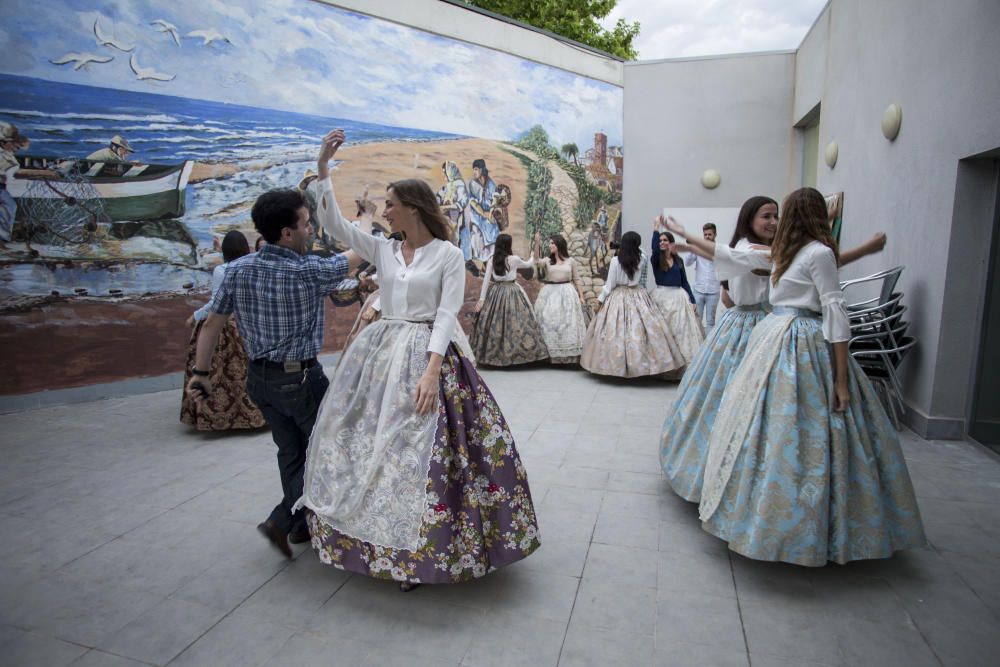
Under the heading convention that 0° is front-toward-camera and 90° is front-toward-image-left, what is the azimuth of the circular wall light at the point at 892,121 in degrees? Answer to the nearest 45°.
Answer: approximately 45°

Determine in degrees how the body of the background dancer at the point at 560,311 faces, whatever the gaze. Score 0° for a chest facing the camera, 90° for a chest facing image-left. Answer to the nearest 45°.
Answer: approximately 0°

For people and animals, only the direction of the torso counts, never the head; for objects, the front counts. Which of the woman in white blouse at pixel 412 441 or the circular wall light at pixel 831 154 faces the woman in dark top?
the circular wall light

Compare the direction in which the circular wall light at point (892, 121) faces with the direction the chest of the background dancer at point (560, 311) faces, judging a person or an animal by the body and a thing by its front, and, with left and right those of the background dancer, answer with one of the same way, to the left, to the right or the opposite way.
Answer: to the right

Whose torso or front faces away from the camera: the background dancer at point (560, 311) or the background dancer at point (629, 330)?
the background dancer at point (629, 330)

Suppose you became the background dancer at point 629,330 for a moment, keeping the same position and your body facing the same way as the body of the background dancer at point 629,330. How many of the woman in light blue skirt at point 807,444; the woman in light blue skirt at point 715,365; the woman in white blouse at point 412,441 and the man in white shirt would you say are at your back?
3

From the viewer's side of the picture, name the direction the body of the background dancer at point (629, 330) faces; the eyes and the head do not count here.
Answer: away from the camera

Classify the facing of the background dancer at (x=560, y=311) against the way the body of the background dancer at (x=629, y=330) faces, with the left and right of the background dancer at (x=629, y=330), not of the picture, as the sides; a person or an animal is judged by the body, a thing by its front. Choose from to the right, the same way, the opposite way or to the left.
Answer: the opposite way

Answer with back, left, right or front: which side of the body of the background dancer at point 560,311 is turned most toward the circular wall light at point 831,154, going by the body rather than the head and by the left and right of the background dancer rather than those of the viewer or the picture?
left

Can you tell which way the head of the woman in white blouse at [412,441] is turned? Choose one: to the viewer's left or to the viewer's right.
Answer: to the viewer's left

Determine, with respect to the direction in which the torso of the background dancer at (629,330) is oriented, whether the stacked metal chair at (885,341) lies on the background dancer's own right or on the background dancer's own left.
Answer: on the background dancer's own right

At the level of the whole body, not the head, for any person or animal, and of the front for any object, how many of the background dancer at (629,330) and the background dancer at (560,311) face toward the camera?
1

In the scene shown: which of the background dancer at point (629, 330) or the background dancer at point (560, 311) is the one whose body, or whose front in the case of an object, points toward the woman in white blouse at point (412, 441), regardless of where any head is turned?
the background dancer at point (560, 311)

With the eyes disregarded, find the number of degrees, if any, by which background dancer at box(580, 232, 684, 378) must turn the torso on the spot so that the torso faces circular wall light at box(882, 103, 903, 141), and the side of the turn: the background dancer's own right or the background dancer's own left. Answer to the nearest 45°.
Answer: approximately 90° to the background dancer's own right

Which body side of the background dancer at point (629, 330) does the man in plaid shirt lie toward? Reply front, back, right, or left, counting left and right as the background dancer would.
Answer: back

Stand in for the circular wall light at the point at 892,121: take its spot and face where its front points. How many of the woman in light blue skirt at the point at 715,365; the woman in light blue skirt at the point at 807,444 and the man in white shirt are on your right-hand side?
1

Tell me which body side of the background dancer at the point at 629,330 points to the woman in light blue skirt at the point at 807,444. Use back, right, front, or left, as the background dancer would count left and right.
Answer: back
